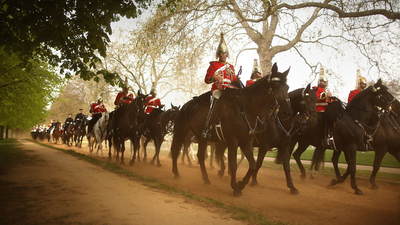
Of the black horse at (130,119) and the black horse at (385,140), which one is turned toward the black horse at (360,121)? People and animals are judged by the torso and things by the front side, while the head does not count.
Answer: the black horse at (130,119)

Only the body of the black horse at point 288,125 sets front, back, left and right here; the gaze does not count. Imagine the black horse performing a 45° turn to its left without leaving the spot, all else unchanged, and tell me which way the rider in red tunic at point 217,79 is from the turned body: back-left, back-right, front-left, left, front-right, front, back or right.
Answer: back-right

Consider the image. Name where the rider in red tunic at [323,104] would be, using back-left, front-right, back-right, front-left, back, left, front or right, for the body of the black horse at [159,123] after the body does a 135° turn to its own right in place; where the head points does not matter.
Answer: back-left

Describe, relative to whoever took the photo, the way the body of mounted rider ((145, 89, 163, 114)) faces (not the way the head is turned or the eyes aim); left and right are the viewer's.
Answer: facing the viewer and to the right of the viewer

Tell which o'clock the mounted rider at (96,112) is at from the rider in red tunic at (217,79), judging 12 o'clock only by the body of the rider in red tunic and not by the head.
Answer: The mounted rider is roughly at 6 o'clock from the rider in red tunic.

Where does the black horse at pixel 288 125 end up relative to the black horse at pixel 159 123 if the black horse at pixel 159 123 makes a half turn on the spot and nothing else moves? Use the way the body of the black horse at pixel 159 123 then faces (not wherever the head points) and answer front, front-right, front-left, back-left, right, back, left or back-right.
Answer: back

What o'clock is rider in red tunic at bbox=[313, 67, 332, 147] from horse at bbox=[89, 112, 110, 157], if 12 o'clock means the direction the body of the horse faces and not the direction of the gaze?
The rider in red tunic is roughly at 12 o'clock from the horse.

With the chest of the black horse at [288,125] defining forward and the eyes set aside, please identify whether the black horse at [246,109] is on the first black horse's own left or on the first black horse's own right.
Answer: on the first black horse's own right

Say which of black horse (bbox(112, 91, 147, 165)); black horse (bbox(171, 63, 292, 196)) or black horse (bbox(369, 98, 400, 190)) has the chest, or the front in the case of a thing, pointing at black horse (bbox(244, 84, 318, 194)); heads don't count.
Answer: black horse (bbox(112, 91, 147, 165))

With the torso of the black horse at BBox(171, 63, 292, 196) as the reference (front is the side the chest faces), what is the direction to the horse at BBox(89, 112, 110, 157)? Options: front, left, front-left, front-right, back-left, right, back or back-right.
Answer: back

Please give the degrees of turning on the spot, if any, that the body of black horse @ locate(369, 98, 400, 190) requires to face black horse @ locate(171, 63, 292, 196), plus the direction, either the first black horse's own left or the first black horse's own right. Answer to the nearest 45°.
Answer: approximately 135° to the first black horse's own right

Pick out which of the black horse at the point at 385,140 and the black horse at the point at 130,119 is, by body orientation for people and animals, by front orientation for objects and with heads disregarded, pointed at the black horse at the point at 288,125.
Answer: the black horse at the point at 130,119

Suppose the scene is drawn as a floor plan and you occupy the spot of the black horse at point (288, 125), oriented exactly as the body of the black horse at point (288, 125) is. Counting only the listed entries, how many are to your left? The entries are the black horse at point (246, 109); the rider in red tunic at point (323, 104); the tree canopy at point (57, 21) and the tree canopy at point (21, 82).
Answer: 1

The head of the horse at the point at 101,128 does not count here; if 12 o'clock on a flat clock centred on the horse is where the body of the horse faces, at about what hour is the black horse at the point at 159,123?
The black horse is roughly at 12 o'clock from the horse.

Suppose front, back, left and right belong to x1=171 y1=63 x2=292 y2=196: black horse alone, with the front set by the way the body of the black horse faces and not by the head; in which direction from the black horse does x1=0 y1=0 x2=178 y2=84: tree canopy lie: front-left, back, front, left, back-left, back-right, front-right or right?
back-right
